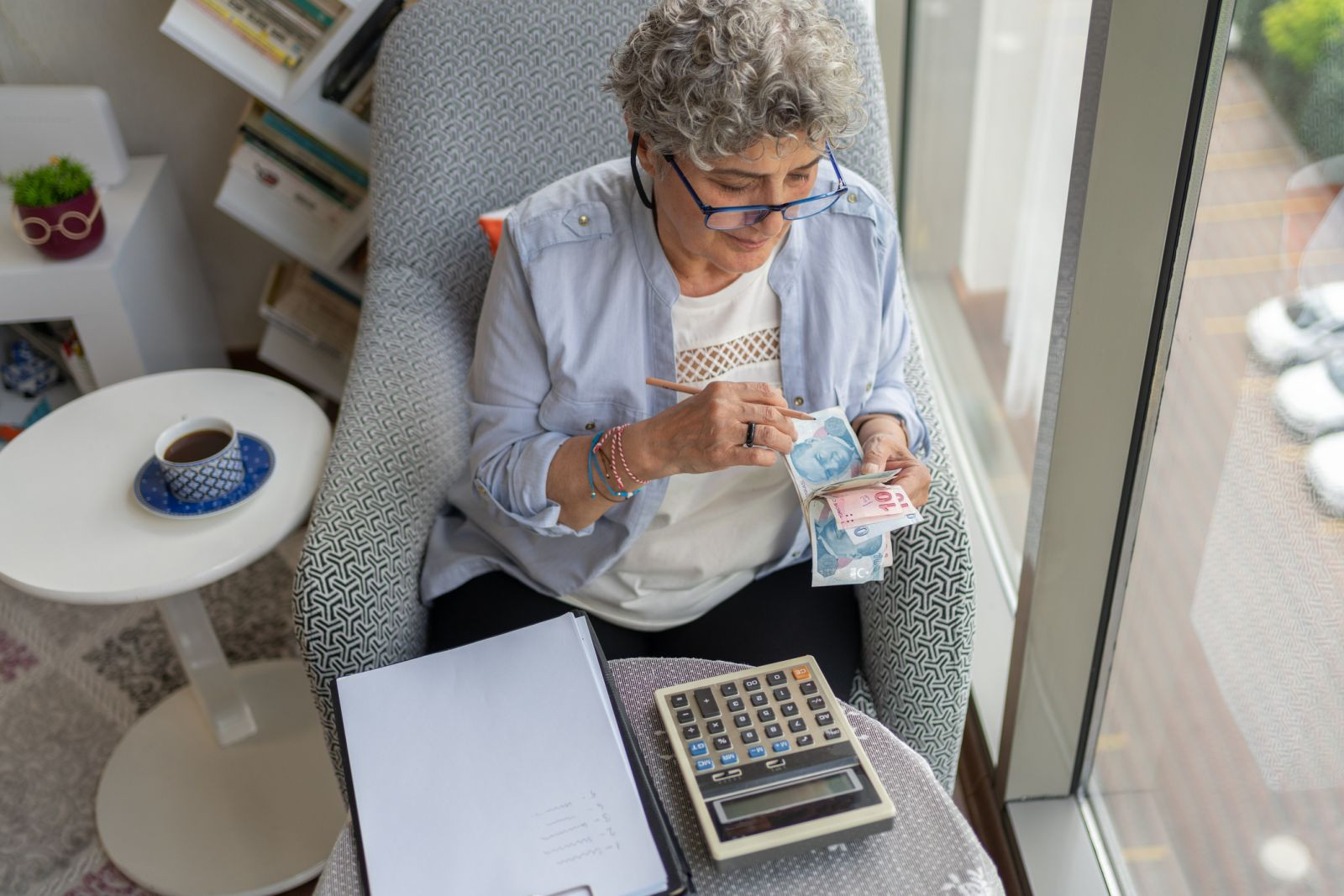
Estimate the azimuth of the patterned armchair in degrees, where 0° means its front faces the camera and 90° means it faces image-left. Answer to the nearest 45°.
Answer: approximately 0°

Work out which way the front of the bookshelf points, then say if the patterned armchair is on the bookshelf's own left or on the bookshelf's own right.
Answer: on the bookshelf's own left

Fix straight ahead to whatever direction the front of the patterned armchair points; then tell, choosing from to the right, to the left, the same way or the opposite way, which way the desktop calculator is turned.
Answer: the opposite way

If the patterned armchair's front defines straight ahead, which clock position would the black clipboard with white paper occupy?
The black clipboard with white paper is roughly at 12 o'clock from the patterned armchair.

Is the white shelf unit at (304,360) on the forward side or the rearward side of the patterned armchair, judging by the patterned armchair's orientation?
on the rearward side

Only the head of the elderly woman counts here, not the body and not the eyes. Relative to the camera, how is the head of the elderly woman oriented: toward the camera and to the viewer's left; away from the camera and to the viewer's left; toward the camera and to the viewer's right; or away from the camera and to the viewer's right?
toward the camera and to the viewer's right

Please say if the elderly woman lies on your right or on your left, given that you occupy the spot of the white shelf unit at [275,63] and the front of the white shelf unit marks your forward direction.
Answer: on your left

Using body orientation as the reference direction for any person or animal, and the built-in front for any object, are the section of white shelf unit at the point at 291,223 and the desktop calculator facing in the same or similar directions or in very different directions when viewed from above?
very different directions

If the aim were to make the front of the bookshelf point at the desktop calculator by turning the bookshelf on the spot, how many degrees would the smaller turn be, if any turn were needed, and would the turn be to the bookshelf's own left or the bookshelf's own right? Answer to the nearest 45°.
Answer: approximately 45° to the bookshelf's own left

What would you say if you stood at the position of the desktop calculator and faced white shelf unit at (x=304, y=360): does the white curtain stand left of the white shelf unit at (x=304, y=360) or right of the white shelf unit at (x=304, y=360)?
right

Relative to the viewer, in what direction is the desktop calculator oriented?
away from the camera
